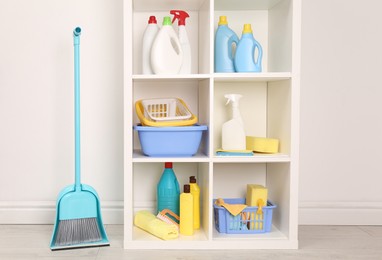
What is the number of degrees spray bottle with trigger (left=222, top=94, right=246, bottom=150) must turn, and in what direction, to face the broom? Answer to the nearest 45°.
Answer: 0° — it already faces it

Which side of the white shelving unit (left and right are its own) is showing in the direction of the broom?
right

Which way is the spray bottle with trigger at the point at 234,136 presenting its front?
to the viewer's left

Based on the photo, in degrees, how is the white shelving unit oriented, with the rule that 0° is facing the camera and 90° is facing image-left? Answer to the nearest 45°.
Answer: approximately 0°

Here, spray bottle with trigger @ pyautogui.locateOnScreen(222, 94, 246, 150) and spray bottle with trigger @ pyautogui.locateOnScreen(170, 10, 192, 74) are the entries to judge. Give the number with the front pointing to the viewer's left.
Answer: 2
